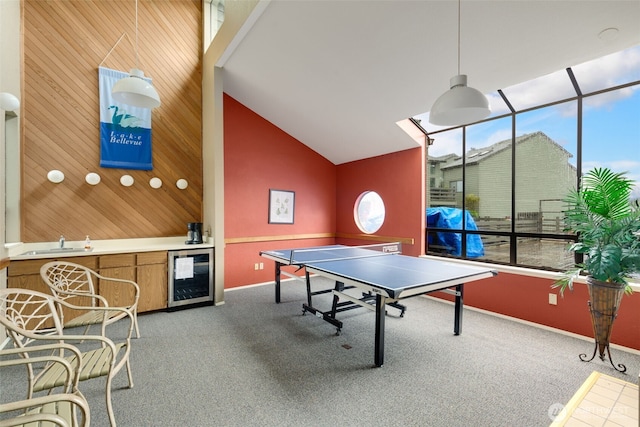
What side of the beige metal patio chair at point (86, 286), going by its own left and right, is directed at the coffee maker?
left

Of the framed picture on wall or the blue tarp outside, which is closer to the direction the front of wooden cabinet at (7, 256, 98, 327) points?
the blue tarp outside

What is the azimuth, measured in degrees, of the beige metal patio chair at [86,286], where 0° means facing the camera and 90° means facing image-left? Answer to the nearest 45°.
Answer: approximately 315°

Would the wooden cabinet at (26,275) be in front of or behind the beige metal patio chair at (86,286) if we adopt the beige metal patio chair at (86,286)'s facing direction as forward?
behind

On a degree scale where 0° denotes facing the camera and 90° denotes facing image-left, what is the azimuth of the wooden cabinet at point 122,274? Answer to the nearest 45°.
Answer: approximately 0°

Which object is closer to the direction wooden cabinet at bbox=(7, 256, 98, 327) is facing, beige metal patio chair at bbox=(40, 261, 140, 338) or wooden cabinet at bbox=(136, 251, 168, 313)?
the beige metal patio chair

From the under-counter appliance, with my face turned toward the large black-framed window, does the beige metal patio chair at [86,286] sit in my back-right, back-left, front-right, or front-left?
back-right

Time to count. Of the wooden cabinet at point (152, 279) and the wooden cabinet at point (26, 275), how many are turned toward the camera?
2

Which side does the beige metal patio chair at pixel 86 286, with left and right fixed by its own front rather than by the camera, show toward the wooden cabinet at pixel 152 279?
left
